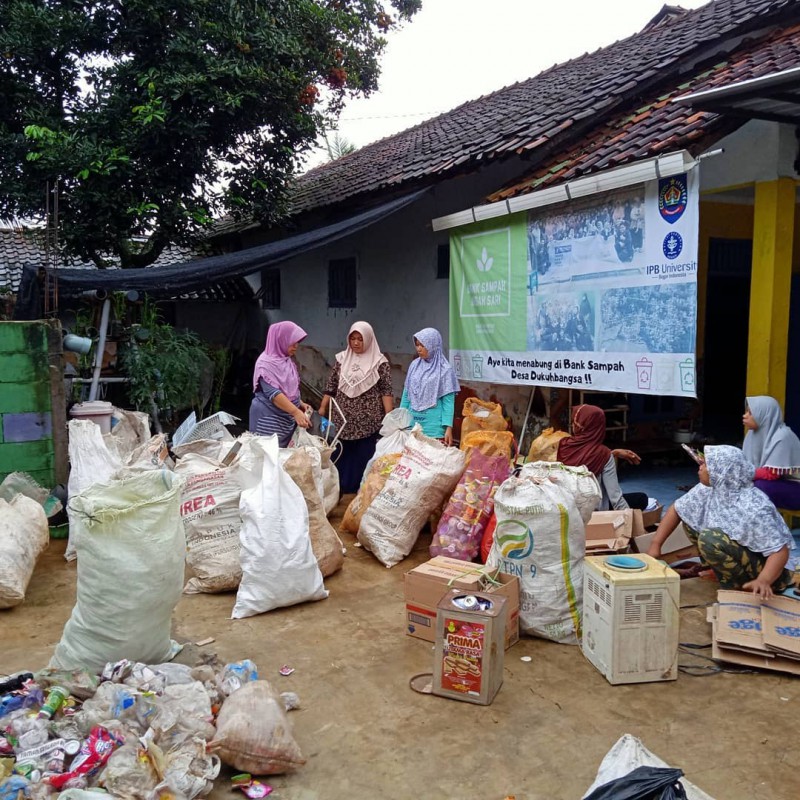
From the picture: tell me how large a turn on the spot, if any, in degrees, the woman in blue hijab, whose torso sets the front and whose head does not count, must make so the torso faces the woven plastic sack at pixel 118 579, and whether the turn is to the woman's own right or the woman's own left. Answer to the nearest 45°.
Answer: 0° — they already face it

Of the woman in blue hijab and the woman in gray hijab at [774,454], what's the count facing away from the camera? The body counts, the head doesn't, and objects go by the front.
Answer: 0

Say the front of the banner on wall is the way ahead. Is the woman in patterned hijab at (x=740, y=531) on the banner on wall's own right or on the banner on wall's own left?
on the banner on wall's own left

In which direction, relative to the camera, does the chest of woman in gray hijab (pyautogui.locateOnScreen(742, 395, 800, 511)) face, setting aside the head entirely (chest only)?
to the viewer's left

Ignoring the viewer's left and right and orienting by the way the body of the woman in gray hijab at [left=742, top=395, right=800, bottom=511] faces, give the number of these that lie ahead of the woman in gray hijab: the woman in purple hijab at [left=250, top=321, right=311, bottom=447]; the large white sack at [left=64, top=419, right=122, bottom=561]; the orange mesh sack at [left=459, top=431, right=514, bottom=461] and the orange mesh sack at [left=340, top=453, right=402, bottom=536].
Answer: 4

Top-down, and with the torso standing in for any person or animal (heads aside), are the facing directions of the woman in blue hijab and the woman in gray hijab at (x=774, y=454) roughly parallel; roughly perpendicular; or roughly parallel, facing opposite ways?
roughly perpendicular

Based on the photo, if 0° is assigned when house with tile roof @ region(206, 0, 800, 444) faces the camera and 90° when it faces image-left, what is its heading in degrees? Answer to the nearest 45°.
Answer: approximately 45°

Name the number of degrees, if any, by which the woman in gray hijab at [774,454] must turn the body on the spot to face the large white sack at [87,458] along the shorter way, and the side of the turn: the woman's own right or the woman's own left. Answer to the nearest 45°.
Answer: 0° — they already face it

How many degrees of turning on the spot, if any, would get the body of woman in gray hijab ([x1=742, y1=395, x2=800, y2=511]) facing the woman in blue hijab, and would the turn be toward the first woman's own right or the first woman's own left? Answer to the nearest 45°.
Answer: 0° — they already face them

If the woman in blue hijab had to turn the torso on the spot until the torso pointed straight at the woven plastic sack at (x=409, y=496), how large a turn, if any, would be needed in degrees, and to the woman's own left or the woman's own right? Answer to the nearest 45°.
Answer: approximately 45° to the woman's own left

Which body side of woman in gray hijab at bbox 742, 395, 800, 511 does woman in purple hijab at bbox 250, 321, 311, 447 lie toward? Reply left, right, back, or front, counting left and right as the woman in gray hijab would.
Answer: front

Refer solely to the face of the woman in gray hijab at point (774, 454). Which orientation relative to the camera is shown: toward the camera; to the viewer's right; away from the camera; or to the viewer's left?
to the viewer's left

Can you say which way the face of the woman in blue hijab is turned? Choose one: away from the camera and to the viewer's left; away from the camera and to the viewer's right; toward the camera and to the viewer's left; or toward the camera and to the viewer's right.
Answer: toward the camera and to the viewer's left

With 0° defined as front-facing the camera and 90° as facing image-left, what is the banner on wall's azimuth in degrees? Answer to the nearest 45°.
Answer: approximately 45°

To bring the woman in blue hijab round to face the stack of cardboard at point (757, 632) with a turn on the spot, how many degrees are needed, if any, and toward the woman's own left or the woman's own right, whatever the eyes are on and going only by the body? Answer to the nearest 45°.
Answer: approximately 90° to the woman's own left
